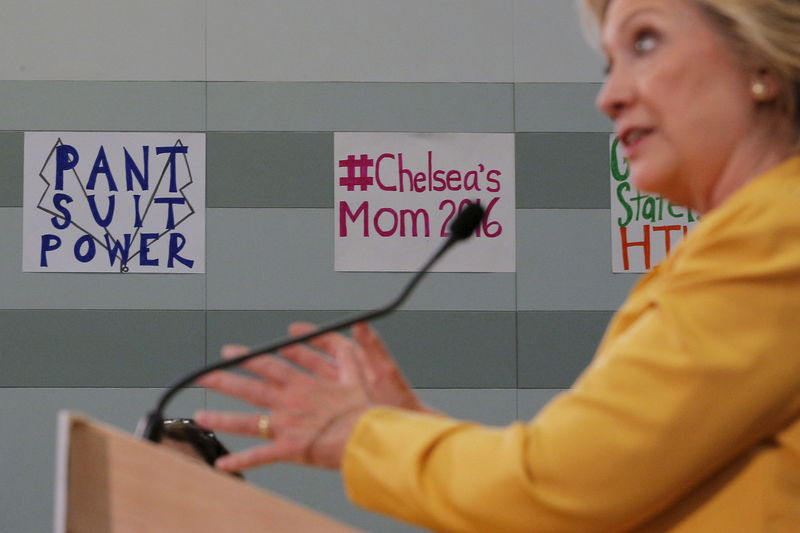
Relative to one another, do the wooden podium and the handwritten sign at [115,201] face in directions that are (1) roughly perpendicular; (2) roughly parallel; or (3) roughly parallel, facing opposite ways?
roughly perpendicular

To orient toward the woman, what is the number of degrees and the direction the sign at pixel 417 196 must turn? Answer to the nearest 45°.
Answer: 0° — it already faces them

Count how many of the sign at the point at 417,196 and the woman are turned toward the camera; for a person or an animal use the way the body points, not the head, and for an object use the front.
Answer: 1

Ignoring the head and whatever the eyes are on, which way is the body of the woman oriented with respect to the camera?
to the viewer's left

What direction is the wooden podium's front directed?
to the viewer's left

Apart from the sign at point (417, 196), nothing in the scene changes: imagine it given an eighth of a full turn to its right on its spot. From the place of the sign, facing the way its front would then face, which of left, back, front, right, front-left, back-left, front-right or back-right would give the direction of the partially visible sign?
back-left
